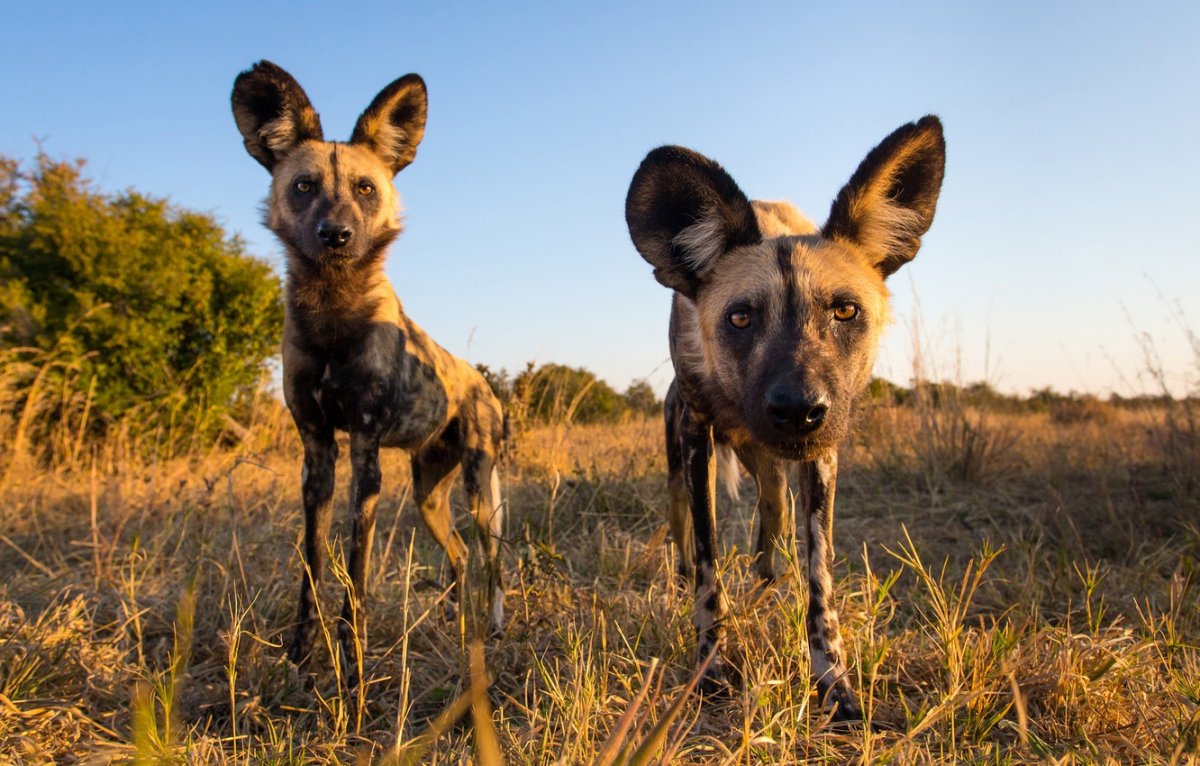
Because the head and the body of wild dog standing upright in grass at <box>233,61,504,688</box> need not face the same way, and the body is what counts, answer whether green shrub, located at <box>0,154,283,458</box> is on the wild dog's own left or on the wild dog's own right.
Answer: on the wild dog's own right

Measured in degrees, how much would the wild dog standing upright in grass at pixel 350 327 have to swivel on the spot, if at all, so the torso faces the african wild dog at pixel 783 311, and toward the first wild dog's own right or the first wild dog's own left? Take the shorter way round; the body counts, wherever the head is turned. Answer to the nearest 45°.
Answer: approximately 90° to the first wild dog's own left

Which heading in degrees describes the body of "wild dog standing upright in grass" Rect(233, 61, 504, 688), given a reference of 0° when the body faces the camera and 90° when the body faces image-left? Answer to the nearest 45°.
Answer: approximately 45°

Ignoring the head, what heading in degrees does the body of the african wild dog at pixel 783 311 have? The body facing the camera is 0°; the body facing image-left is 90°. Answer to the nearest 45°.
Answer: approximately 0°
